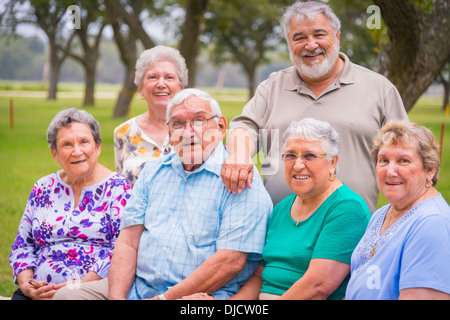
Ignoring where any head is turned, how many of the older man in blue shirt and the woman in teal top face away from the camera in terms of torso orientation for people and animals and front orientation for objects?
0

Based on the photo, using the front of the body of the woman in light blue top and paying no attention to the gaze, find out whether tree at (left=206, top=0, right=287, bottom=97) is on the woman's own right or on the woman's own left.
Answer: on the woman's own right

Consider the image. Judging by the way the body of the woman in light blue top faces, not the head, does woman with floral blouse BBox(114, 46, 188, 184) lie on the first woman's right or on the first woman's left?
on the first woman's right

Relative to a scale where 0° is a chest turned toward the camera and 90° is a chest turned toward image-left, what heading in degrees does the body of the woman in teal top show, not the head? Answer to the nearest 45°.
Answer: approximately 45°

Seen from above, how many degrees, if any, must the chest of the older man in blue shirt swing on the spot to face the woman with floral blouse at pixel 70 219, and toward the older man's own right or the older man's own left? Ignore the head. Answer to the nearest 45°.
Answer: approximately 90° to the older man's own right

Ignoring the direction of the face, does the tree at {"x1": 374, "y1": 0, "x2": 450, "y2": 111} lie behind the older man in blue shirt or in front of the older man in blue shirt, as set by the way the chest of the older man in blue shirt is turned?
behind

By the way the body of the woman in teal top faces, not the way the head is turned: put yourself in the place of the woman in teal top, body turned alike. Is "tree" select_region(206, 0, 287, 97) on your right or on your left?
on your right

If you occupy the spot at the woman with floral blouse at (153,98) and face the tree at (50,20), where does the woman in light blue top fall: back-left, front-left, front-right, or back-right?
back-right

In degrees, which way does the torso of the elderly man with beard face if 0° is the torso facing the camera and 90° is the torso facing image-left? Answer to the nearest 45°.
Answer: approximately 0°

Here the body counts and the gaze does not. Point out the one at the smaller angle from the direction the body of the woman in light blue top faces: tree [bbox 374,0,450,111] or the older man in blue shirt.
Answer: the older man in blue shirt

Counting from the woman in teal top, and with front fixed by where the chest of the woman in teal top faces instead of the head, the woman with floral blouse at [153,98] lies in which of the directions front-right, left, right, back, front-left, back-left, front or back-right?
right
